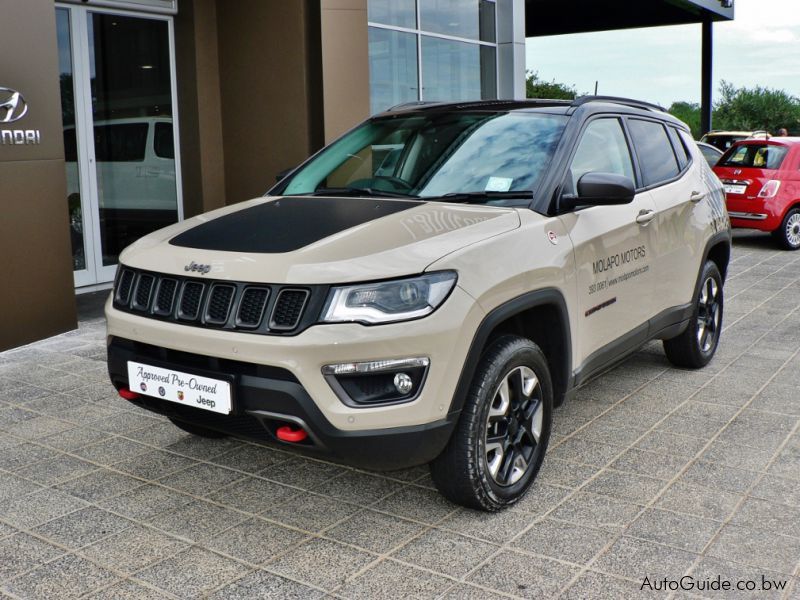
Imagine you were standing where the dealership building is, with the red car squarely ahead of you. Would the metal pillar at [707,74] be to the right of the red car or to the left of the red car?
left

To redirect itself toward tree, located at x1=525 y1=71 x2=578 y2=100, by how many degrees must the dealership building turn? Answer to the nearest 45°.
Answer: approximately 135° to its left

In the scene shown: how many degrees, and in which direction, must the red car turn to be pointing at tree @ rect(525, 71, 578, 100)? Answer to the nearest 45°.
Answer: approximately 45° to its left

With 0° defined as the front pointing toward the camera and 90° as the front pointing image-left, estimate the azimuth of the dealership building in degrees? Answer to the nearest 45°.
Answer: approximately 315°

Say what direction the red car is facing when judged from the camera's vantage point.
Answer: facing away from the viewer and to the right of the viewer

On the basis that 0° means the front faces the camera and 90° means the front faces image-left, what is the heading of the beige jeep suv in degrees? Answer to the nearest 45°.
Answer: approximately 45°

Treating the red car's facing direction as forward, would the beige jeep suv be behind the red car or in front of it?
behind

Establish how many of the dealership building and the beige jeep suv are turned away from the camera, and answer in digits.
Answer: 0

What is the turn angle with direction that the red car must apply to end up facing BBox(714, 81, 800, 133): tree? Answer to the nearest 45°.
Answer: approximately 45° to its left

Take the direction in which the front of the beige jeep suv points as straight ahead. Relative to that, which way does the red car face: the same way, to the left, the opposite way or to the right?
the opposite way

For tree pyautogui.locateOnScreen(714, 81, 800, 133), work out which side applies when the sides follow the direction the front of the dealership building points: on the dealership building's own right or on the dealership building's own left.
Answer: on the dealership building's own left

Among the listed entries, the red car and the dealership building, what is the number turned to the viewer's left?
0
